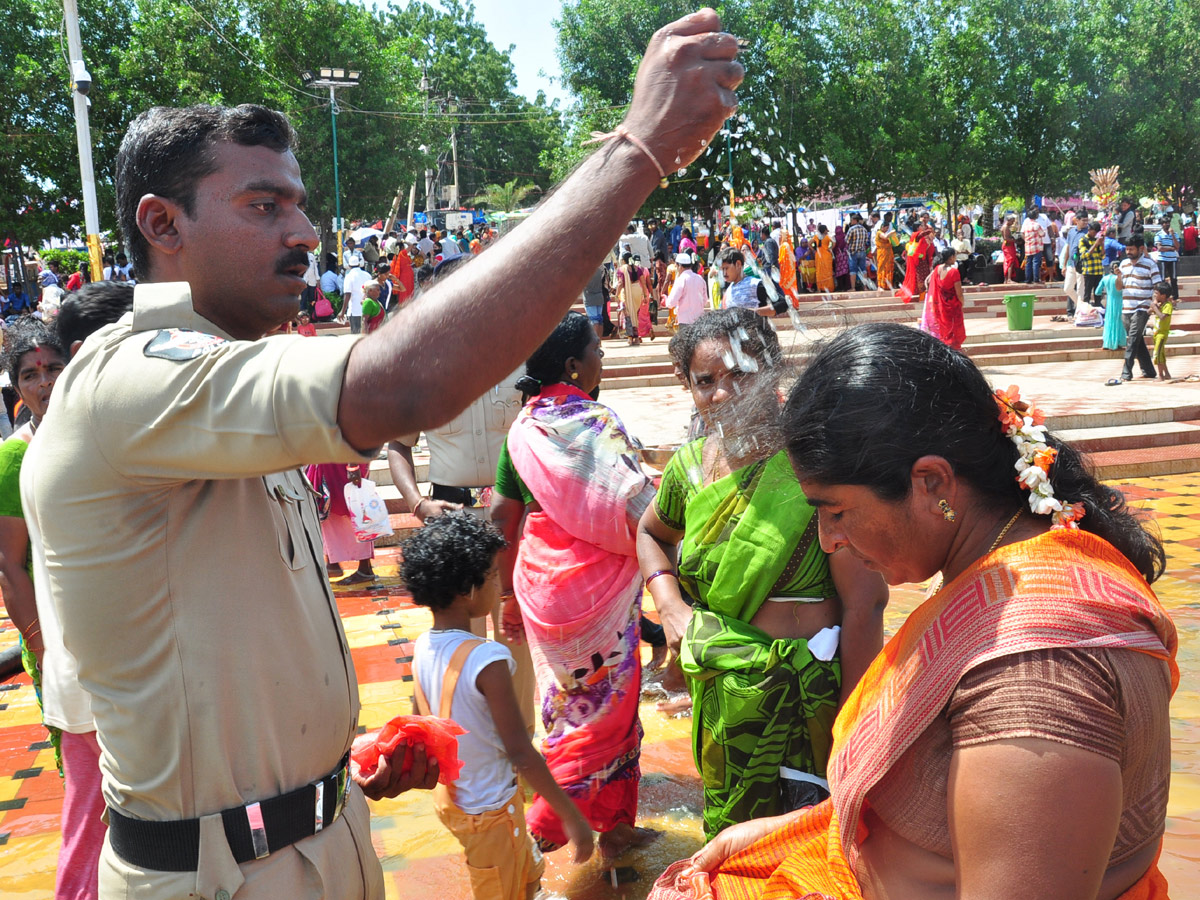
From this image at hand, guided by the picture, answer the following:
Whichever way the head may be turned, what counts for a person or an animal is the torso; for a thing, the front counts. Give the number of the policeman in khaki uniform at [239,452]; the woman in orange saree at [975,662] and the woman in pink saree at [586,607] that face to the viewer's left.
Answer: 1

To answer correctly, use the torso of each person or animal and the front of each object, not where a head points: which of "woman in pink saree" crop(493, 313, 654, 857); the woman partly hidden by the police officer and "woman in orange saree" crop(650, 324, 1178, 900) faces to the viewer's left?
the woman in orange saree

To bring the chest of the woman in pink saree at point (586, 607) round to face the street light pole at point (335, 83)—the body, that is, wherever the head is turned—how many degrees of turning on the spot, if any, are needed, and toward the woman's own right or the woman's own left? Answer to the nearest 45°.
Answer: approximately 45° to the woman's own left

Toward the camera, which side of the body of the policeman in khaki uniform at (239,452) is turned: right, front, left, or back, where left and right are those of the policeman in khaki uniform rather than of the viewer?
right

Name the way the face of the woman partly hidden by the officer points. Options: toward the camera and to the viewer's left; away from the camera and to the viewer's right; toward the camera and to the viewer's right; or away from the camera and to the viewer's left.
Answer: toward the camera and to the viewer's right

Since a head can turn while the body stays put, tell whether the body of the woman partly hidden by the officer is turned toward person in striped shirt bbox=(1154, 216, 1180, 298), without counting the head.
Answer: no

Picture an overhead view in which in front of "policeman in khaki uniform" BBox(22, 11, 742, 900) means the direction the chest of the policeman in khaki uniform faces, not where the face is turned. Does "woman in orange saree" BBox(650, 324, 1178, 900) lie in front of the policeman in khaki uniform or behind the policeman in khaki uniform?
in front

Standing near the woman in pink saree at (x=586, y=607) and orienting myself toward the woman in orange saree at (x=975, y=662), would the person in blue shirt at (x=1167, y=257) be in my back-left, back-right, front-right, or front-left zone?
back-left

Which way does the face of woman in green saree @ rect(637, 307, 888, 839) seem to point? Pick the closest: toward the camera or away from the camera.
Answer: toward the camera

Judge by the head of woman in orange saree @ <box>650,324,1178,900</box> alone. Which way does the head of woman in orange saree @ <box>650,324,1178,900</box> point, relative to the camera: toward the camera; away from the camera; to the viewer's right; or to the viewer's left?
to the viewer's left

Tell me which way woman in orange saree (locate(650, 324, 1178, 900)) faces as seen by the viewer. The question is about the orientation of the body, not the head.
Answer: to the viewer's left

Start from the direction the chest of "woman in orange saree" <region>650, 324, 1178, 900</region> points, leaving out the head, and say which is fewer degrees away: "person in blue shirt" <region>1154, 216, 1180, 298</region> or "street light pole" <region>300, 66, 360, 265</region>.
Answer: the street light pole

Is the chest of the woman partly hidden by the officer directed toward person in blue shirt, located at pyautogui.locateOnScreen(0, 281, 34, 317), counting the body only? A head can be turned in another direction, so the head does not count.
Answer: no

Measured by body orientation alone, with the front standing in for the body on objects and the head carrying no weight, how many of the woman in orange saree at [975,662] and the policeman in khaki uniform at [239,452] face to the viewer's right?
1

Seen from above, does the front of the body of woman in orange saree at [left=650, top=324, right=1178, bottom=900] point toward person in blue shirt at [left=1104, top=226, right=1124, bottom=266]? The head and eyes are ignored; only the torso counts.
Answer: no

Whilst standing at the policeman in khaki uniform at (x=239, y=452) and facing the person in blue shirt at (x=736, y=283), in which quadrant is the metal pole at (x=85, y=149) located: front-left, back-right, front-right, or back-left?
front-left

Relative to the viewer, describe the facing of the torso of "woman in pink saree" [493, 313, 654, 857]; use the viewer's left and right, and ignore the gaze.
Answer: facing away from the viewer and to the right of the viewer
